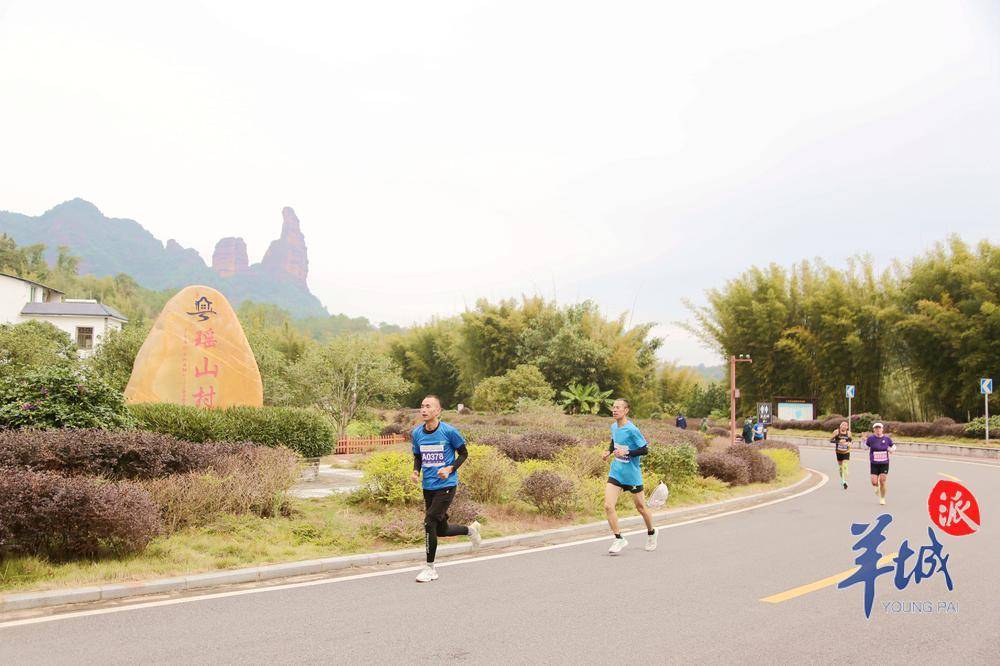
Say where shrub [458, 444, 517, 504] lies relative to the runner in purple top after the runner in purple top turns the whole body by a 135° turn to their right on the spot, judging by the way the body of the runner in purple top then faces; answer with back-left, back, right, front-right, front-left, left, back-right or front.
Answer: left

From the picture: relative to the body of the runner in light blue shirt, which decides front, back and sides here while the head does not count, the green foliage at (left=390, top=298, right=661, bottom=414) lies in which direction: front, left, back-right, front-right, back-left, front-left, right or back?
back-right

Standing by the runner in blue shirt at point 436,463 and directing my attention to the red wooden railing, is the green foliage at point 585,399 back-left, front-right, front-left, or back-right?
front-right

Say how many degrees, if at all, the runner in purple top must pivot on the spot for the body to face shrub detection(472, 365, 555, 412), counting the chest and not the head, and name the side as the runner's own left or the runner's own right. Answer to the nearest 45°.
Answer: approximately 135° to the runner's own right

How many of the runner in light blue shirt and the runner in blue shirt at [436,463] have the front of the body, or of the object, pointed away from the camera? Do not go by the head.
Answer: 0

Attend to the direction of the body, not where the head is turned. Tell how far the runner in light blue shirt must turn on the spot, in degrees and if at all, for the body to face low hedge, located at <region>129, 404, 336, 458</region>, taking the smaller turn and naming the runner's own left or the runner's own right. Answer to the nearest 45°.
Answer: approximately 90° to the runner's own right

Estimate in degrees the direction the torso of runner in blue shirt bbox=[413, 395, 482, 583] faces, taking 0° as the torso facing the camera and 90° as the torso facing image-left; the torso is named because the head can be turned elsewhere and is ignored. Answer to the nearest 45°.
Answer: approximately 45°

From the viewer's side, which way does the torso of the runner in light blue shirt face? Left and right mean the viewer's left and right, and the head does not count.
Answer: facing the viewer and to the left of the viewer

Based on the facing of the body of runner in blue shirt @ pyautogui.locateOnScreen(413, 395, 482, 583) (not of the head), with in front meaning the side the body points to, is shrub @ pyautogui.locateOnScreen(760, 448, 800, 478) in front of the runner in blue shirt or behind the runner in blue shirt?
behind

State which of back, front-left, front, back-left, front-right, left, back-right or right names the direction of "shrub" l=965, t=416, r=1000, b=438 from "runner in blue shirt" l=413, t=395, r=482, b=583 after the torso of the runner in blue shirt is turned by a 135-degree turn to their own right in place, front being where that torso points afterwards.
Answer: front-right

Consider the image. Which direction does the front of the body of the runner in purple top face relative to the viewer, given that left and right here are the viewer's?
facing the viewer

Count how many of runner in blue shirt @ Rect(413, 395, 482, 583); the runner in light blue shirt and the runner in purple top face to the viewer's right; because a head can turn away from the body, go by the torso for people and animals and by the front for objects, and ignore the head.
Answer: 0
